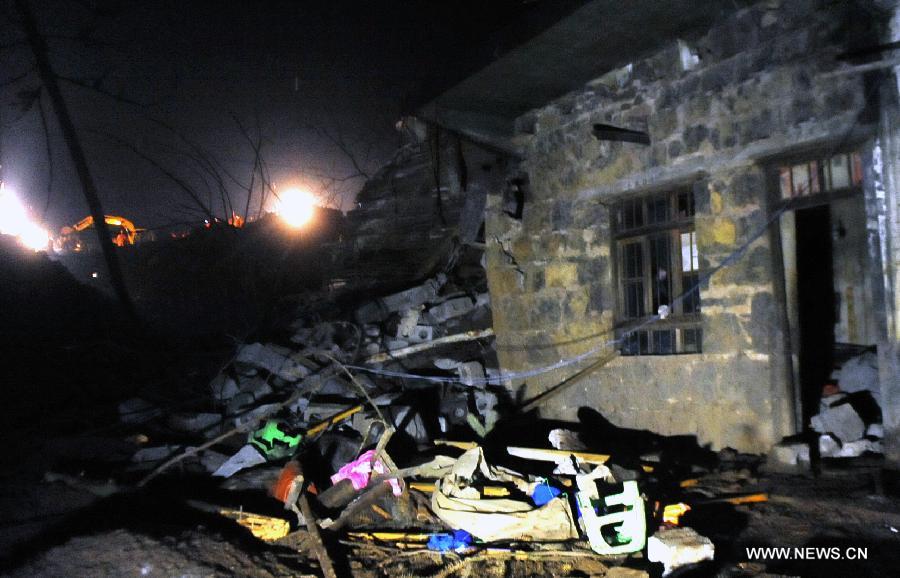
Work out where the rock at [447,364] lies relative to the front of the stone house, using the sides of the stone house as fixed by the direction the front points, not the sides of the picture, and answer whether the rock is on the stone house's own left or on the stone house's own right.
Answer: on the stone house's own right

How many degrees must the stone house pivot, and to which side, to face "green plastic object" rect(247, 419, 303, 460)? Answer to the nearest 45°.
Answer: approximately 45° to its right

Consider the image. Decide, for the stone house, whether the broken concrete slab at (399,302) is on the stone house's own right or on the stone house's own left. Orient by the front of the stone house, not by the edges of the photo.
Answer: on the stone house's own right

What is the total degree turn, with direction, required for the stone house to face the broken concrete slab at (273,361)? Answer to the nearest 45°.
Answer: approximately 45° to its right

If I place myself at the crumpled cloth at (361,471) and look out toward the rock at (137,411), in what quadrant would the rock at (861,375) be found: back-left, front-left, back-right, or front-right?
back-right

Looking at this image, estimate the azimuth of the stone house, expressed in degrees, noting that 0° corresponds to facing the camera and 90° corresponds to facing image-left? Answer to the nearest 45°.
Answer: approximately 45°

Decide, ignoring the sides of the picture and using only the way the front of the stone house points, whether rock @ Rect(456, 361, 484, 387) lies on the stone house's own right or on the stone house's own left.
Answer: on the stone house's own right

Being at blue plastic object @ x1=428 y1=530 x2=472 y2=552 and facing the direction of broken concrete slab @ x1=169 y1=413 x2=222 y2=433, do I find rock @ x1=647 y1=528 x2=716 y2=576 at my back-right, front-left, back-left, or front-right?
back-right

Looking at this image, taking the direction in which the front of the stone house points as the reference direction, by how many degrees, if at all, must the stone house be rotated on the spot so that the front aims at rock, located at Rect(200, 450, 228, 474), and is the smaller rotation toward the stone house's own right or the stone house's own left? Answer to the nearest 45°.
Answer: approximately 45° to the stone house's own right

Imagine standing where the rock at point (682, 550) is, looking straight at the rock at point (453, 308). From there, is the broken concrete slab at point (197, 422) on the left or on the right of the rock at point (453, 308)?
left
